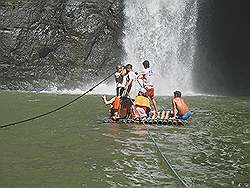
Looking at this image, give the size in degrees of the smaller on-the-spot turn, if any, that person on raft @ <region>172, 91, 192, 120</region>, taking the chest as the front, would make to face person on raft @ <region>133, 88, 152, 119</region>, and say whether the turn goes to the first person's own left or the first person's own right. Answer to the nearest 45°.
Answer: approximately 45° to the first person's own left

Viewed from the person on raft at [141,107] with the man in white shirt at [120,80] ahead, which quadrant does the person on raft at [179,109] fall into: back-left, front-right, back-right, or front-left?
back-right

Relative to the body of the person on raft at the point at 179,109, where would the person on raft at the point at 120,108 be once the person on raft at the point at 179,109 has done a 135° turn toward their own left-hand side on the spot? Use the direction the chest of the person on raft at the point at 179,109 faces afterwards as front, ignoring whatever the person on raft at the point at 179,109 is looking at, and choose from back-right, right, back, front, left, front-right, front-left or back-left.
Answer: right

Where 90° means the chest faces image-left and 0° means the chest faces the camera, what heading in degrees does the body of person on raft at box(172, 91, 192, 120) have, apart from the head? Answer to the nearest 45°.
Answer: approximately 135°
